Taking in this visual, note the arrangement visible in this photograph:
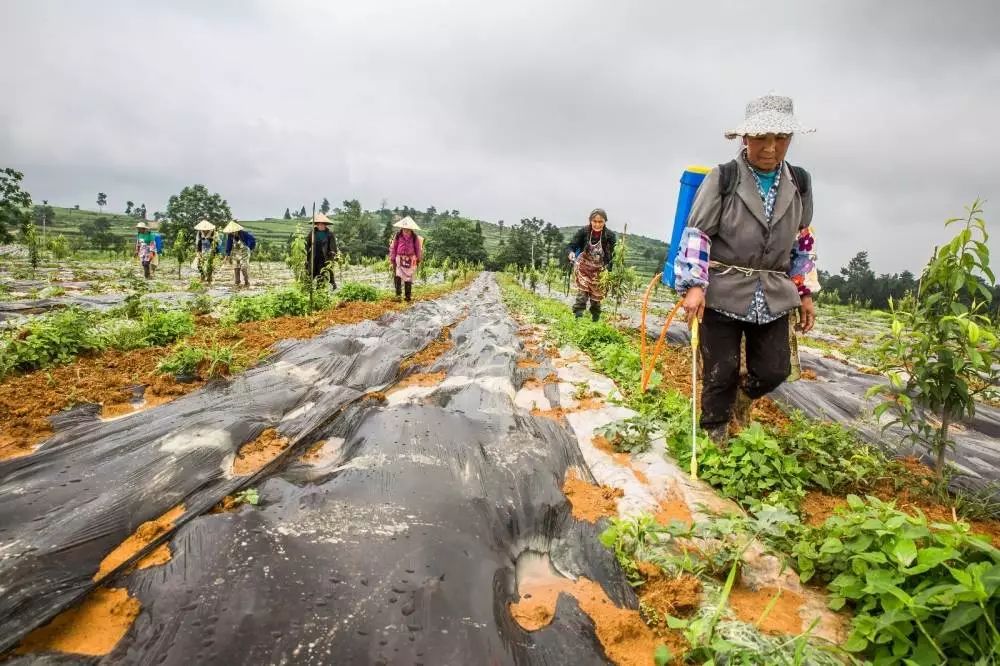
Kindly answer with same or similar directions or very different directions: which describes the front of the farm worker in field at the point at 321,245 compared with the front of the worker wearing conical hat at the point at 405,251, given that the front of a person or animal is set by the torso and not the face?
same or similar directions

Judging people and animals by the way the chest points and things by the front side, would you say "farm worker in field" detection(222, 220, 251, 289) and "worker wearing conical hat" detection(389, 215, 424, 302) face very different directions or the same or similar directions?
same or similar directions

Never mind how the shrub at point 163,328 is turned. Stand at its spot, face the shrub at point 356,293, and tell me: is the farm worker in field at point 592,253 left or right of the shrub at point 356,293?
right

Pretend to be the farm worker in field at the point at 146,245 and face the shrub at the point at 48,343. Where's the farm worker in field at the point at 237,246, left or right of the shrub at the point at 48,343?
left

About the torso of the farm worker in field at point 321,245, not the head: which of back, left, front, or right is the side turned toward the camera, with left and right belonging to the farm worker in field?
front

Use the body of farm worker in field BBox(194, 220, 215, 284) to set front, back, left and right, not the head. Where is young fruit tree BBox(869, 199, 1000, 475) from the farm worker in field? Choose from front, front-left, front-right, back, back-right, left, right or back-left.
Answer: front

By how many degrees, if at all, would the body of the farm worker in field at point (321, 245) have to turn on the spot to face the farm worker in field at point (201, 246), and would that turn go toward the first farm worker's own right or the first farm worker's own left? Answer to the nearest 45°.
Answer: approximately 135° to the first farm worker's own right

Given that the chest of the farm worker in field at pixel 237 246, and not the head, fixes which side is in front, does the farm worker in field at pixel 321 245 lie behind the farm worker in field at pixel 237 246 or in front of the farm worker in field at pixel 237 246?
in front

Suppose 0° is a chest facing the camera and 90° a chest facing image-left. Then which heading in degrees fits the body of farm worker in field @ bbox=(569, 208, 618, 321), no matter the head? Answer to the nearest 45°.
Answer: approximately 0°

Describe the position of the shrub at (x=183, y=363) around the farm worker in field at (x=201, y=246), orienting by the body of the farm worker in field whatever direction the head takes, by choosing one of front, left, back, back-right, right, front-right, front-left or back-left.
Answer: front

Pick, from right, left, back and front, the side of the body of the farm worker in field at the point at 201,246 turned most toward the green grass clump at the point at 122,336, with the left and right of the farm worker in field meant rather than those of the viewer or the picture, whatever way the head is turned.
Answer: front

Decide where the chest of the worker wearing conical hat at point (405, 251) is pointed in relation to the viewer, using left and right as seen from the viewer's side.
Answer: facing the viewer

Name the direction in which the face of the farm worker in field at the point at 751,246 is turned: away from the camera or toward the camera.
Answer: toward the camera
